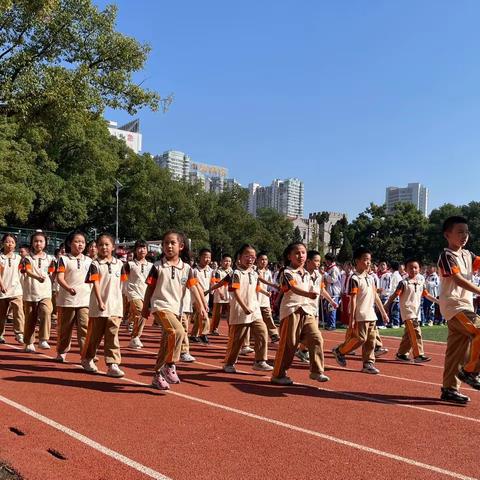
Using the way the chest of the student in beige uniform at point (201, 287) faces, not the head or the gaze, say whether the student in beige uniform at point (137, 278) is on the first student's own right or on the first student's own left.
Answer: on the first student's own right

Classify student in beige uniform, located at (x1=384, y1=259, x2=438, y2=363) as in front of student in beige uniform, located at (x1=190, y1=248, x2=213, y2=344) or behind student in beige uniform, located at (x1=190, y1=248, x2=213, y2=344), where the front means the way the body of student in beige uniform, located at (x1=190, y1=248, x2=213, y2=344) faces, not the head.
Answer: in front

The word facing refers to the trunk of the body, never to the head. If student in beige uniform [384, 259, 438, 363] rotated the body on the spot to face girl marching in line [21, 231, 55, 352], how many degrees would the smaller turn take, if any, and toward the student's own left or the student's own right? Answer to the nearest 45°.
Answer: approximately 135° to the student's own right

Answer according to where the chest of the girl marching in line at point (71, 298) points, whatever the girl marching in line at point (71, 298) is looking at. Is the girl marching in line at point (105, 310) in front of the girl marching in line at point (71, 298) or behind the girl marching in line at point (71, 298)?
in front

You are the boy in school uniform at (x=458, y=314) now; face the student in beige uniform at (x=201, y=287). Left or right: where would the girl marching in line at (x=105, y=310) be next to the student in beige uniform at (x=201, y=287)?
left

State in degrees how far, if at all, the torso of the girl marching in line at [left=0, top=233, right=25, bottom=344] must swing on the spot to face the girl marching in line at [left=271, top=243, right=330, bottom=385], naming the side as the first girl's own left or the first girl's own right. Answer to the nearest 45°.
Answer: approximately 45° to the first girl's own left

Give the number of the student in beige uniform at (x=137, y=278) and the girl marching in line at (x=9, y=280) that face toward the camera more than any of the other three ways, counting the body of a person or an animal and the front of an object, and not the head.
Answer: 2

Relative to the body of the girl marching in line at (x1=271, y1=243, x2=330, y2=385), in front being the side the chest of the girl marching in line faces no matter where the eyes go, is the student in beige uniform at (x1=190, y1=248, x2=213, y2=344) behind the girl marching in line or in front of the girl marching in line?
behind

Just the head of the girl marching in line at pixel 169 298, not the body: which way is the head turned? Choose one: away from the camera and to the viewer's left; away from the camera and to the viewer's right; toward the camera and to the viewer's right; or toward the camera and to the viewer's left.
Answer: toward the camera and to the viewer's left

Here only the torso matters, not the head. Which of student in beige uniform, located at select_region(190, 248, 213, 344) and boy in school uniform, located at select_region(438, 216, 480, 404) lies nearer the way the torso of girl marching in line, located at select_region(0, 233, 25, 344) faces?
the boy in school uniform

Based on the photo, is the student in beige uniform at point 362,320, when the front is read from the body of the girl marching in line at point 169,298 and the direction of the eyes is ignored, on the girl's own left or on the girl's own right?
on the girl's own left

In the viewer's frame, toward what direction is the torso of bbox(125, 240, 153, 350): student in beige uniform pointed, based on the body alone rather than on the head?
toward the camera
